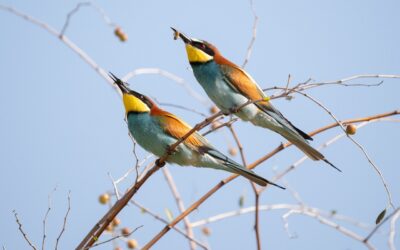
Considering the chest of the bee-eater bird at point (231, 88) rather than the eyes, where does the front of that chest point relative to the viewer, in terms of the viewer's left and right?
facing to the left of the viewer

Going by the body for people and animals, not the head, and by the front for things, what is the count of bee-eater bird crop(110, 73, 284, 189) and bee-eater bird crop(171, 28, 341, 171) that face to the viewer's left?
2

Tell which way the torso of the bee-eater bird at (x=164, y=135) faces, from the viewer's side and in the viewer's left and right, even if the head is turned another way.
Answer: facing to the left of the viewer
